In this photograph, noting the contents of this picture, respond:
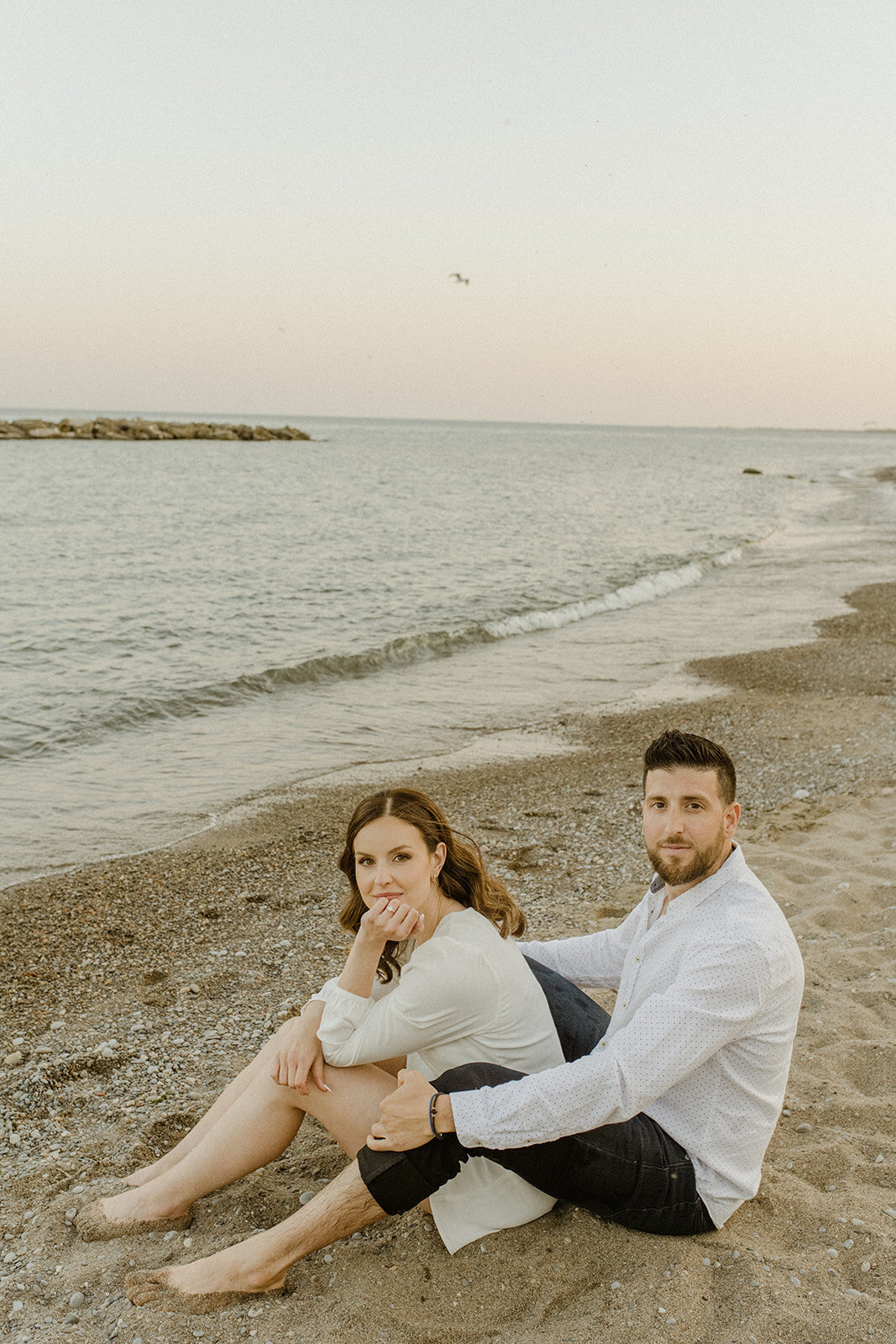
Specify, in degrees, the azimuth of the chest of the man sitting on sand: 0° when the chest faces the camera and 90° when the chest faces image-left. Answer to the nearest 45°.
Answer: approximately 90°

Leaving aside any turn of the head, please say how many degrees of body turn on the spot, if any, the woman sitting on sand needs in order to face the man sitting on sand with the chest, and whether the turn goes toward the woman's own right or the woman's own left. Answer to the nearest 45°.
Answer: approximately 135° to the woman's own left

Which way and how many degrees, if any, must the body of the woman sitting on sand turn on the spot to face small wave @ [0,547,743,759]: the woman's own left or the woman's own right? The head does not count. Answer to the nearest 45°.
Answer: approximately 90° to the woman's own right

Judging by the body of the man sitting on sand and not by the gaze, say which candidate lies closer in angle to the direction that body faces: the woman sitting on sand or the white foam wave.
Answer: the woman sitting on sand

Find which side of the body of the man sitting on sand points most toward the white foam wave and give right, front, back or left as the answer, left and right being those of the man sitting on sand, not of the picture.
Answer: right

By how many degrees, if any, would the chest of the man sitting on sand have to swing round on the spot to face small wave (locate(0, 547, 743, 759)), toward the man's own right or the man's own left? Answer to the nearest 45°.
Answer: approximately 90° to the man's own right

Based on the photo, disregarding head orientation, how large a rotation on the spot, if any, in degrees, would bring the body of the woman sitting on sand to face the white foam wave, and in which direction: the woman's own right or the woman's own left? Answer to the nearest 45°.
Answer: approximately 90° to the woman's own right

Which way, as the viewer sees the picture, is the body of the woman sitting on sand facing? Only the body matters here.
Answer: to the viewer's left
